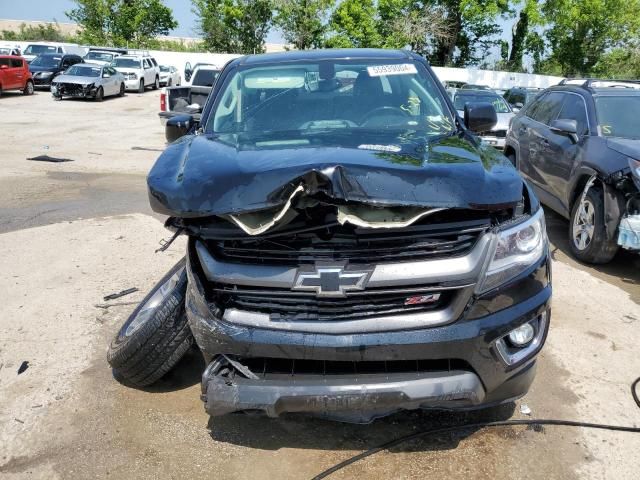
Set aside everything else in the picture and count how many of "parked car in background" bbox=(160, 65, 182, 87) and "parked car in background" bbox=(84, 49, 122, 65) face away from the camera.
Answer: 0

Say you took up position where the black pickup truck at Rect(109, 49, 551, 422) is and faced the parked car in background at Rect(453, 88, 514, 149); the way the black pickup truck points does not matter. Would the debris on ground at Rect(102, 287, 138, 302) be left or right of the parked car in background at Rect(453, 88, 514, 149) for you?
left

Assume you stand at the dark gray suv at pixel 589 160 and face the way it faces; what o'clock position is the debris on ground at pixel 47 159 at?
The debris on ground is roughly at 5 o'clock from the dark gray suv.

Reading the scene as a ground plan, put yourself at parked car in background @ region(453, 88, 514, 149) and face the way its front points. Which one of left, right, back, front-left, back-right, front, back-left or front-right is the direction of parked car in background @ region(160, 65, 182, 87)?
back

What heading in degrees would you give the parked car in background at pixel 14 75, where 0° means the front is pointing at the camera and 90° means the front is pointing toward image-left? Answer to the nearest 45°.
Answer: approximately 45°

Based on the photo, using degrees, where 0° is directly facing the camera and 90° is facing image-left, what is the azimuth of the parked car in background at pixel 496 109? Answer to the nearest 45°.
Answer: approximately 315°

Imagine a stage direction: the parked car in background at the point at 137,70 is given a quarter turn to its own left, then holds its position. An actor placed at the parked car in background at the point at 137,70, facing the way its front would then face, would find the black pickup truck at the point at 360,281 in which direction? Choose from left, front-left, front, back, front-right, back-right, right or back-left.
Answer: front-right

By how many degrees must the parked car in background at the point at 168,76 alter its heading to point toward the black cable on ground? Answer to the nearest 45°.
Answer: approximately 45° to its left

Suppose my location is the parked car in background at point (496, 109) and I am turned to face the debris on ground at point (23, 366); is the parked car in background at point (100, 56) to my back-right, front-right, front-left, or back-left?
back-right

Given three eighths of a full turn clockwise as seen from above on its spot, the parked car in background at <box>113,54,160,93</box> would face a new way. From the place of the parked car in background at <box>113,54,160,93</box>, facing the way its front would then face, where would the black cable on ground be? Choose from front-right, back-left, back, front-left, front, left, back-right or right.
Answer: back

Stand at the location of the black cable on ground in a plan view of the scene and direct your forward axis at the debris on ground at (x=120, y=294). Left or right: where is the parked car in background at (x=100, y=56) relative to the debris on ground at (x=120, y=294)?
right

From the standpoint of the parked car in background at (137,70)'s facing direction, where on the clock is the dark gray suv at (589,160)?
The dark gray suv is roughly at 10 o'clock from the parked car in background.

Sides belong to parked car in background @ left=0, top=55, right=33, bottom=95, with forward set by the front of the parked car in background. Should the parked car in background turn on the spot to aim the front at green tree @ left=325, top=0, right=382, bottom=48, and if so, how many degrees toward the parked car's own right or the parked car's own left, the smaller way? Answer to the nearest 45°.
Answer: approximately 180°
